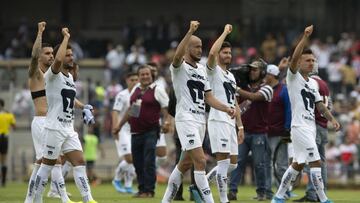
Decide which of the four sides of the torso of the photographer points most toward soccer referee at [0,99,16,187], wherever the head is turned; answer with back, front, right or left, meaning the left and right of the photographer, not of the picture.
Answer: right

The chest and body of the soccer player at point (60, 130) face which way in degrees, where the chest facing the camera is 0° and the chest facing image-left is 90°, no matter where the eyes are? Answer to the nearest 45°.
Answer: approximately 315°

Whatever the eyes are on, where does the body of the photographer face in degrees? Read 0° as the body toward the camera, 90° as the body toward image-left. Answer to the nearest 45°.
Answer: approximately 45°

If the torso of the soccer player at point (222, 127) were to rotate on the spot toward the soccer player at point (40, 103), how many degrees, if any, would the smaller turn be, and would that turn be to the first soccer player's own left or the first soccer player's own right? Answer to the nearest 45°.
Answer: approximately 135° to the first soccer player's own right

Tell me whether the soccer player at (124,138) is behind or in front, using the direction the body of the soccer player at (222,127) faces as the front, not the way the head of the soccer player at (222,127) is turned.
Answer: behind

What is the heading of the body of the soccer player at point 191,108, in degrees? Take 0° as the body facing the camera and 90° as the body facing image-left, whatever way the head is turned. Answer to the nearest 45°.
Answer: approximately 315°

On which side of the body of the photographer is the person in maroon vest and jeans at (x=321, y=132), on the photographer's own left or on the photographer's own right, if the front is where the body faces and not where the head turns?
on the photographer's own left

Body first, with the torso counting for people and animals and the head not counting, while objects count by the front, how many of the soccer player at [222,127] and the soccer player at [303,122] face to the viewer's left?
0

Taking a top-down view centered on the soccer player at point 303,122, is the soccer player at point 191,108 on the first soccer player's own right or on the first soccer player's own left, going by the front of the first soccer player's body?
on the first soccer player's own right
